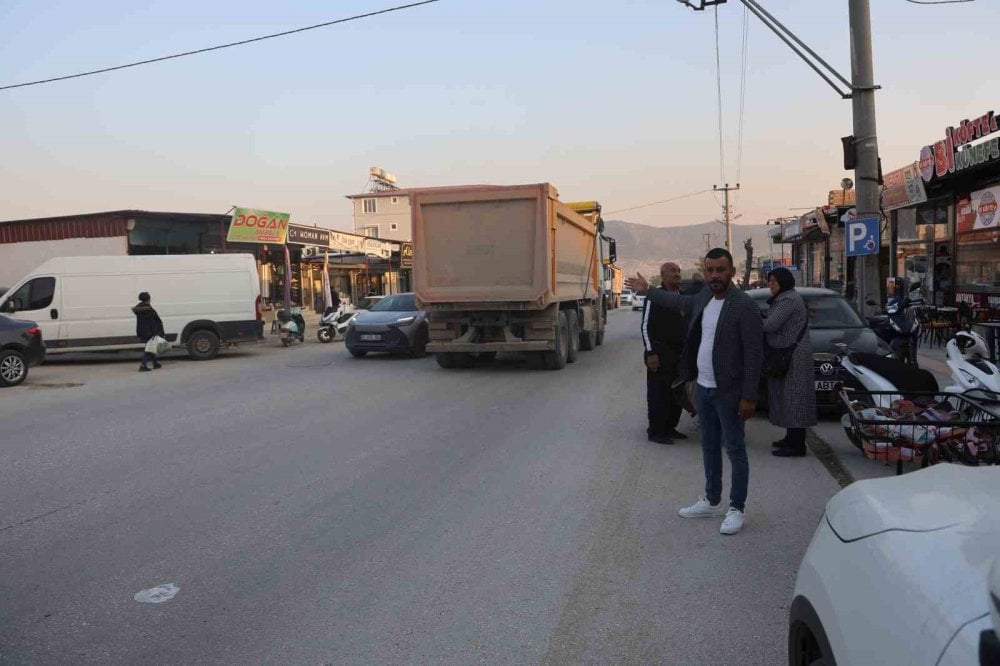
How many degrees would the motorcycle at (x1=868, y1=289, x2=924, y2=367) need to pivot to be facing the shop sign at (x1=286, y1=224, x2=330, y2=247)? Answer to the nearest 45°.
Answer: approximately 180°

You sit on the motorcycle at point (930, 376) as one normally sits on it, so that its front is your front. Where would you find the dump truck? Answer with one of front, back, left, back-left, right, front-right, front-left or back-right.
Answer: back-left

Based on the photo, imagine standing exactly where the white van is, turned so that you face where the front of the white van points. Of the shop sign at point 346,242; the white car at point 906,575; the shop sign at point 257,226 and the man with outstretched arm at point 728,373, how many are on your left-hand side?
2

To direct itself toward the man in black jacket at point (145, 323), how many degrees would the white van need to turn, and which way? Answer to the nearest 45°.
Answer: approximately 90° to its left

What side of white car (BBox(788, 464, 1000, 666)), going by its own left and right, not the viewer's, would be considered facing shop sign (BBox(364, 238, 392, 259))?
front

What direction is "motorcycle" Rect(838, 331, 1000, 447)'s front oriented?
to the viewer's right

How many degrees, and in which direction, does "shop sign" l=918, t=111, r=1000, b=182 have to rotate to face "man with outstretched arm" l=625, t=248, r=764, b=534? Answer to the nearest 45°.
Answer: approximately 45° to its left

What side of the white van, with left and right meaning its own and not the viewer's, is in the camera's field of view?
left

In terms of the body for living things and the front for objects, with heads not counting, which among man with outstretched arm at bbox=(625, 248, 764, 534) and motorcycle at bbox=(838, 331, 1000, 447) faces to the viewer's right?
the motorcycle
